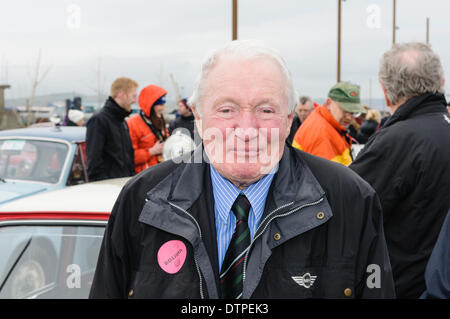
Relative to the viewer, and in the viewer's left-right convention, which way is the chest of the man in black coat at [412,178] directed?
facing away from the viewer and to the left of the viewer

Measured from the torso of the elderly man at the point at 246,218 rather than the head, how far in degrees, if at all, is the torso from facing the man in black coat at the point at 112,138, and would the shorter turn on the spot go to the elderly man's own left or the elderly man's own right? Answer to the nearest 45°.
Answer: approximately 180°

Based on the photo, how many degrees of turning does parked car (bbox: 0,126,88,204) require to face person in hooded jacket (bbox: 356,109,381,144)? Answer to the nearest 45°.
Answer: approximately 180°

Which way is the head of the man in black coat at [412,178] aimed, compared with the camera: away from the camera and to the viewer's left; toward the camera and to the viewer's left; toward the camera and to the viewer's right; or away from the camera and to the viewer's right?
away from the camera and to the viewer's left

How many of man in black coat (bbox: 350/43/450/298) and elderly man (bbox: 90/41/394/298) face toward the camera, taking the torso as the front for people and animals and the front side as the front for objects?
1

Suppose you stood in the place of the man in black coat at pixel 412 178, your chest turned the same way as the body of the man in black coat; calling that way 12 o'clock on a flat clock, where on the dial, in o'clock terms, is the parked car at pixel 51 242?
The parked car is roughly at 10 o'clock from the man in black coat.

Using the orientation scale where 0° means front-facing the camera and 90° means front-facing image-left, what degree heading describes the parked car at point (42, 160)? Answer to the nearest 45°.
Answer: approximately 45°

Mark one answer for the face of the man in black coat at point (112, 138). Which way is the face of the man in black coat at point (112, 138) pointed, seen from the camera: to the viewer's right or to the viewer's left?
to the viewer's right
